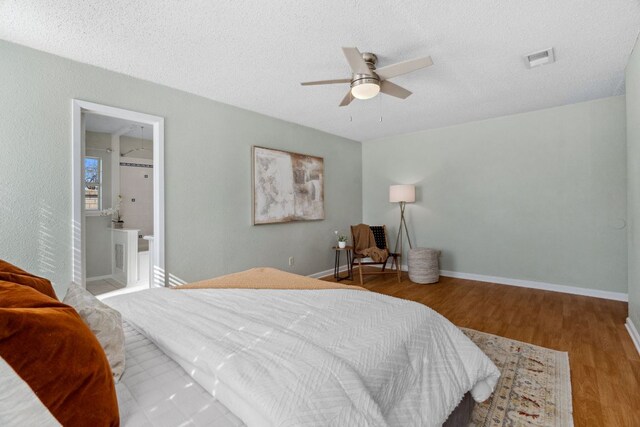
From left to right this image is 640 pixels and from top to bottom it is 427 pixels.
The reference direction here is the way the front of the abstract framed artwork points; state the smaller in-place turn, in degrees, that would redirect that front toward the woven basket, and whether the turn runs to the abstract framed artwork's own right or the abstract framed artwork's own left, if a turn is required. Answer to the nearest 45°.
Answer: approximately 45° to the abstract framed artwork's own left

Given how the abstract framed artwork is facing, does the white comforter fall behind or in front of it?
in front

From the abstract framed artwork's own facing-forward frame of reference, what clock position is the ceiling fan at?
The ceiling fan is roughly at 1 o'clock from the abstract framed artwork.

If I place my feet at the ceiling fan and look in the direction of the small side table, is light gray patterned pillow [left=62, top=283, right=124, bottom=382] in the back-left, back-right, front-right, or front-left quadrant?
back-left

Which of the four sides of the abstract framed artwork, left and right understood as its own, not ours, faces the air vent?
front

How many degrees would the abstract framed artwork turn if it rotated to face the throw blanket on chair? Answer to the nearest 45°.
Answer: approximately 45° to its left

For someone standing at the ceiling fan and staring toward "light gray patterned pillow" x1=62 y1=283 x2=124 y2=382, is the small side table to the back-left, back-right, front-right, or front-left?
back-right

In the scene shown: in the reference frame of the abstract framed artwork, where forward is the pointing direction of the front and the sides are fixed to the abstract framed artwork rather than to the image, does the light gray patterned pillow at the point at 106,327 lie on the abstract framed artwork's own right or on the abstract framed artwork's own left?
on the abstract framed artwork's own right
